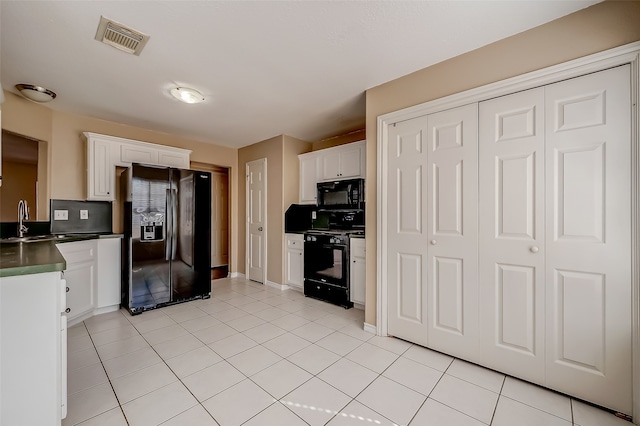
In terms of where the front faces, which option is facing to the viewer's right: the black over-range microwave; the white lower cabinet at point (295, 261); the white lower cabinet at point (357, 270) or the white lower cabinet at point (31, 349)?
the white lower cabinet at point (31, 349)

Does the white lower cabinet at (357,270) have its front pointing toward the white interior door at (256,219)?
no

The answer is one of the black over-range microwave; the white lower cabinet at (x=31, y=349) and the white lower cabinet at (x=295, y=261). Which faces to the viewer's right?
the white lower cabinet at (x=31, y=349)

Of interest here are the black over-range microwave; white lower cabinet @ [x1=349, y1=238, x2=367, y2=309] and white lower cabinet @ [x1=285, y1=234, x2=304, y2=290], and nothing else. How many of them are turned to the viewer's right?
0

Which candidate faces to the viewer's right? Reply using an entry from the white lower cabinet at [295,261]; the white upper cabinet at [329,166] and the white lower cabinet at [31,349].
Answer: the white lower cabinet at [31,349]

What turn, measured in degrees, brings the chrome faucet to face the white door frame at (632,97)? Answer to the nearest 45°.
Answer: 0° — it already faces it

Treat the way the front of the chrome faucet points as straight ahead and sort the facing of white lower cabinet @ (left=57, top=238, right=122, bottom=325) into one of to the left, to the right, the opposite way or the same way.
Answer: the same way

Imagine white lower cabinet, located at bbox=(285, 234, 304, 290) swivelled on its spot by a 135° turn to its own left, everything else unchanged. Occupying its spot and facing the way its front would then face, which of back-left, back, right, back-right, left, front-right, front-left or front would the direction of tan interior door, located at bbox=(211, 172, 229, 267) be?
back-left

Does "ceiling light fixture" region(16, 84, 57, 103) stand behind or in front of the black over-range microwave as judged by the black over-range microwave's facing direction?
in front

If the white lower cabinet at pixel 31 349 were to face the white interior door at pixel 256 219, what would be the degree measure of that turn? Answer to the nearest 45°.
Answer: approximately 45° to its left

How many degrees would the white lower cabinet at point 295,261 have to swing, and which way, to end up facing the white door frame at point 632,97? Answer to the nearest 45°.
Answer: approximately 90° to its left

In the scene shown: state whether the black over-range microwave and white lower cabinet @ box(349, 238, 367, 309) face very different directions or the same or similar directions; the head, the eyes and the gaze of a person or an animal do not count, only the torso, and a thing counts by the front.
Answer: same or similar directions

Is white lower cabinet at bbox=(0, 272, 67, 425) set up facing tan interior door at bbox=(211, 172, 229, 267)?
no

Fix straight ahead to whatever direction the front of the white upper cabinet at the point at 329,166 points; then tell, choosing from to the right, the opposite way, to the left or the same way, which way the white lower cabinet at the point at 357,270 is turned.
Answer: the same way

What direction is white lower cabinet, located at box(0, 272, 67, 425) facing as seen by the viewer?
to the viewer's right

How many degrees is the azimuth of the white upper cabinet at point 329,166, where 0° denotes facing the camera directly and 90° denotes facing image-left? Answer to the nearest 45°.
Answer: approximately 45°

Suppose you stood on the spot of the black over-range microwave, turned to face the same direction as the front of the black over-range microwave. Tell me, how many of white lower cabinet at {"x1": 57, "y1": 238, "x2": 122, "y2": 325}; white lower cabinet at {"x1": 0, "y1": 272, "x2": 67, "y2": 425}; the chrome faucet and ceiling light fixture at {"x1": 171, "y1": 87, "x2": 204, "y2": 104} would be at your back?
0
